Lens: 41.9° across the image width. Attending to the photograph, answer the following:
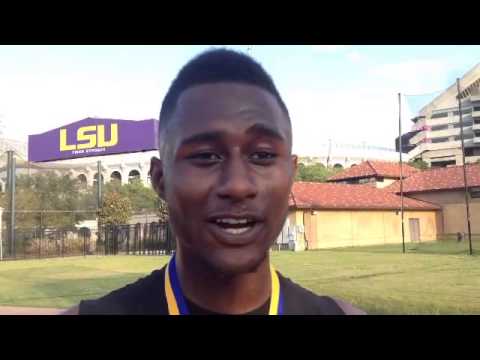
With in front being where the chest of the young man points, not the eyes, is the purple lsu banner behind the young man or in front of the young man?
behind

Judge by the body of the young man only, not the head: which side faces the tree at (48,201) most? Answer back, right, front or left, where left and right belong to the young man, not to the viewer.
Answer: back

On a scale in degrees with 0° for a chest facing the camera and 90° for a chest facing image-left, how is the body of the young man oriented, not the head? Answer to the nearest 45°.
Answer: approximately 0°

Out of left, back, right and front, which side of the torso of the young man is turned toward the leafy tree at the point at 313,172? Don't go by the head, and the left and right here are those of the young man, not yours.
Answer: back

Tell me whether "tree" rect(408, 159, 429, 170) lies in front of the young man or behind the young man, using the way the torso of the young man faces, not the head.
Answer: behind
